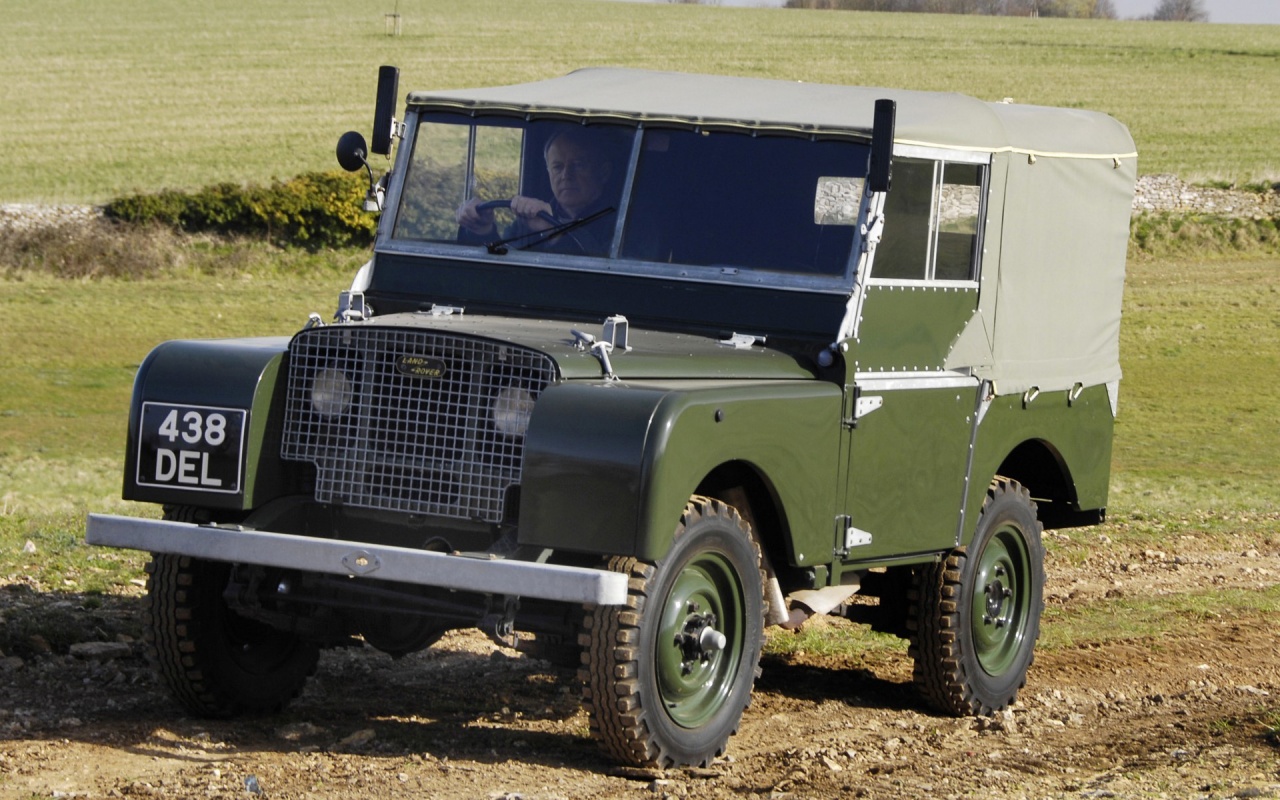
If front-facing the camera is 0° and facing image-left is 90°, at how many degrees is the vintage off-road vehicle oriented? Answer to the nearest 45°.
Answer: approximately 45°

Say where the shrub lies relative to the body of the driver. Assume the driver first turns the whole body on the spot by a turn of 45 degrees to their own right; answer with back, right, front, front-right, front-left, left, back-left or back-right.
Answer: right

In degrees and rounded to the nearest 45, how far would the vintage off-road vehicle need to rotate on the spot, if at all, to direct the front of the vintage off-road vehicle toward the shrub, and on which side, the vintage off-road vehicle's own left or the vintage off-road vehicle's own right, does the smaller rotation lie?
approximately 135° to the vintage off-road vehicle's own right

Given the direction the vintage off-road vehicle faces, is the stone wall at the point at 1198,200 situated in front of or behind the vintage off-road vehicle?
behind

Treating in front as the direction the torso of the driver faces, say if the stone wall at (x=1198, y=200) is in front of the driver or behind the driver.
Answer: behind
